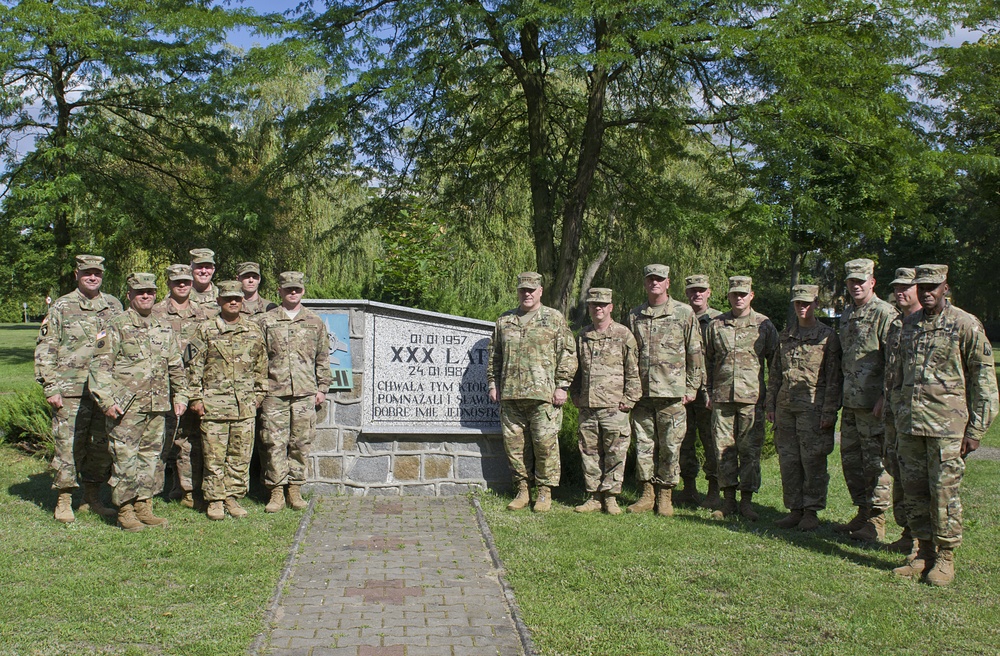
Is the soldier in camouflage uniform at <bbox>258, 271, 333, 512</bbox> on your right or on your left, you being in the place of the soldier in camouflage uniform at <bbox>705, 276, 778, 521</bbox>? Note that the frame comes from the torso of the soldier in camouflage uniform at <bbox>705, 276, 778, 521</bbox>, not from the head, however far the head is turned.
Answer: on your right

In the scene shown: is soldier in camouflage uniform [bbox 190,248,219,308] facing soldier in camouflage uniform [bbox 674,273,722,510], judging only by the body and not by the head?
no

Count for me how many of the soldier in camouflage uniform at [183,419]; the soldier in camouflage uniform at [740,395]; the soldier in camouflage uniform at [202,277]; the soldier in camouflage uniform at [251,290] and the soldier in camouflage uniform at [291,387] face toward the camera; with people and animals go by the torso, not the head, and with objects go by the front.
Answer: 5

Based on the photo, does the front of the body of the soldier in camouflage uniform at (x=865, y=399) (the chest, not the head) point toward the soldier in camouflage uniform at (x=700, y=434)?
no

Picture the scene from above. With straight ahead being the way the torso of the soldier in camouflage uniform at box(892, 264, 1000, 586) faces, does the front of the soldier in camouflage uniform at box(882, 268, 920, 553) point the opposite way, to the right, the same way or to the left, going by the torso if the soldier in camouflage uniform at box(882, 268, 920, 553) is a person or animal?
the same way

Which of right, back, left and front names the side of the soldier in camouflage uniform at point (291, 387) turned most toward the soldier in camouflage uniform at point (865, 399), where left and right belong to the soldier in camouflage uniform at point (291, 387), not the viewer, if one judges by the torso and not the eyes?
left

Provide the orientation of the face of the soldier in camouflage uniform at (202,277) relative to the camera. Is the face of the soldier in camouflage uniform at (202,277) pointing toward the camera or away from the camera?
toward the camera

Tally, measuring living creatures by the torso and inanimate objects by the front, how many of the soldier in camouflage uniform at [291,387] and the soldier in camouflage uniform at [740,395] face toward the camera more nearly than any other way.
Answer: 2

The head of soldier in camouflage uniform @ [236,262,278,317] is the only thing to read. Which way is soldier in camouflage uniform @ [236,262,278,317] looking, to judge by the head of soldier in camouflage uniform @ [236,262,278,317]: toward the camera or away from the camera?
toward the camera

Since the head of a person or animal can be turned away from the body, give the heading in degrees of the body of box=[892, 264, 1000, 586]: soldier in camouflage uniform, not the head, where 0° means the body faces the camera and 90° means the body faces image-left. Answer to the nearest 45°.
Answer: approximately 45°

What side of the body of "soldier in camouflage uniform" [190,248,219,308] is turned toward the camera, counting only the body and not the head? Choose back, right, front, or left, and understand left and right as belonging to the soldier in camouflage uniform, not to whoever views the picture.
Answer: front

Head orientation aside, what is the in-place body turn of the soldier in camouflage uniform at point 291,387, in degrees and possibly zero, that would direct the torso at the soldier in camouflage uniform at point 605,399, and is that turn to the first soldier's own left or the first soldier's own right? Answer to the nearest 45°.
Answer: approximately 90° to the first soldier's own left

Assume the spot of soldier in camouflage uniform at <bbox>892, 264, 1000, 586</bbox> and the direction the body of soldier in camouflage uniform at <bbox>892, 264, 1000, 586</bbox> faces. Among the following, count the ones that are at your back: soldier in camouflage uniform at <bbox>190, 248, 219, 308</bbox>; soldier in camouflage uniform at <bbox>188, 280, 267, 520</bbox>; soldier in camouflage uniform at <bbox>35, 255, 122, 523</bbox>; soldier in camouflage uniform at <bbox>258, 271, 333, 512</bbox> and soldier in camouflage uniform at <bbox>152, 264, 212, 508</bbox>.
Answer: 0

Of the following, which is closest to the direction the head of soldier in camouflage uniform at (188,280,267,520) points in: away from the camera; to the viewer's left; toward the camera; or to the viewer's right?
toward the camera

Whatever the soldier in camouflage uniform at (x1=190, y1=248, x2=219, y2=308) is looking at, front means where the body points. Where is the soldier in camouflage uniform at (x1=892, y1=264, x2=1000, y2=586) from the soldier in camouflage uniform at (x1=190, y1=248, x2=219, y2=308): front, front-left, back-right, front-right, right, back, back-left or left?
front-left

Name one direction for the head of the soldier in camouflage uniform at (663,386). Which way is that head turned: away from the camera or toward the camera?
toward the camera

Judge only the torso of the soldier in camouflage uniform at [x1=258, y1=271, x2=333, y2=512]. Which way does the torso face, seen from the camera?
toward the camera
